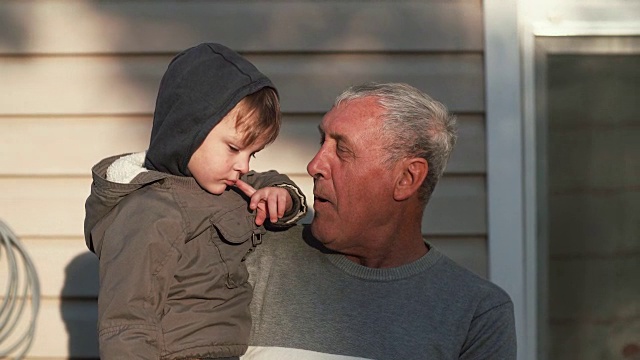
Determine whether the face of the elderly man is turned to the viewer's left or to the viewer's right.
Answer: to the viewer's left

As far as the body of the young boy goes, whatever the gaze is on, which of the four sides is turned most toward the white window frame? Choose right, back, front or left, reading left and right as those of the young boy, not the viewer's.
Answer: left

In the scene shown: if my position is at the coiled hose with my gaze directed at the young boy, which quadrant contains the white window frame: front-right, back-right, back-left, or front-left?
front-left

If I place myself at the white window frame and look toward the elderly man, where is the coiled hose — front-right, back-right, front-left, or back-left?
front-right

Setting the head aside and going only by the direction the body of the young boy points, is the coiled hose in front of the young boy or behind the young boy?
behind
